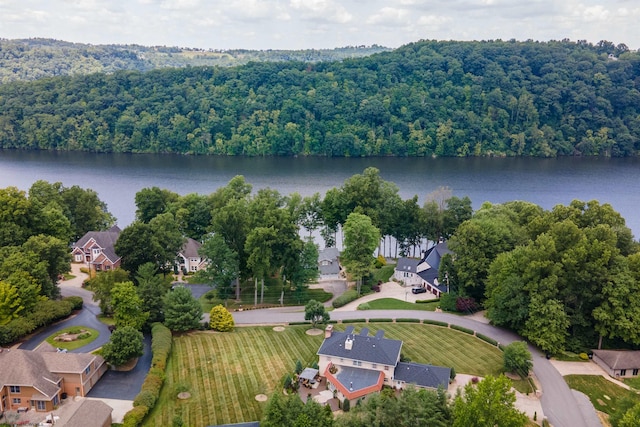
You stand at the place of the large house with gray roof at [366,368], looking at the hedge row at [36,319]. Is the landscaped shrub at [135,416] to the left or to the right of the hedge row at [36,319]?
left

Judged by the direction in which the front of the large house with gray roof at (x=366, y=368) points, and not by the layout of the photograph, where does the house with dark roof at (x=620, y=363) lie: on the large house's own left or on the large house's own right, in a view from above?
on the large house's own right

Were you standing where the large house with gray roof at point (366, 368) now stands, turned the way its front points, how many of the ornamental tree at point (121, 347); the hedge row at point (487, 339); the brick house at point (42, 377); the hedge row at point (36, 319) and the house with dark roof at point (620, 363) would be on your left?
3

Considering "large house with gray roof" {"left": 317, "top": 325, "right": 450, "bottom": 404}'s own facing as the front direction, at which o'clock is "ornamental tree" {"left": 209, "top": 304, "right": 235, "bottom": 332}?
The ornamental tree is roughly at 10 o'clock from the large house with gray roof.

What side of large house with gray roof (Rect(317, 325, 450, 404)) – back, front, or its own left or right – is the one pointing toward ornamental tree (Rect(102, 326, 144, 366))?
left

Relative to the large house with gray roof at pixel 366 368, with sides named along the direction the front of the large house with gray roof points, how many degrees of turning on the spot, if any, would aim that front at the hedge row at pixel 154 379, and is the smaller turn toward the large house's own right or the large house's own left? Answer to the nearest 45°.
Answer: approximately 90° to the large house's own left

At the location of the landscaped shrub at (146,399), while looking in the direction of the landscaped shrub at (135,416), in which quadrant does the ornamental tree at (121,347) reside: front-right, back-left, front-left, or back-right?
back-right

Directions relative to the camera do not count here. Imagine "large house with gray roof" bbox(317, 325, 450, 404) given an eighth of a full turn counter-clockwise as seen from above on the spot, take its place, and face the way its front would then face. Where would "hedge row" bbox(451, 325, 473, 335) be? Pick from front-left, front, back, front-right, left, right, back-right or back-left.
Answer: right

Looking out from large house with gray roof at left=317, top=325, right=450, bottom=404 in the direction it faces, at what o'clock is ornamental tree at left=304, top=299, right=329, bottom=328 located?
The ornamental tree is roughly at 11 o'clock from the large house with gray roof.

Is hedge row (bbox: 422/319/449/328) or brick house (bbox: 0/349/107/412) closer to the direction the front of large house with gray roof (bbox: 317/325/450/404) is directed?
the hedge row

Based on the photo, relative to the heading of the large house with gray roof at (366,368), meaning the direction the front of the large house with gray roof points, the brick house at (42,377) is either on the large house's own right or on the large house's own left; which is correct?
on the large house's own left

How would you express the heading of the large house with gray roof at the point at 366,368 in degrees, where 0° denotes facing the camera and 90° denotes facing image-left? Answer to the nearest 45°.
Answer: approximately 180°

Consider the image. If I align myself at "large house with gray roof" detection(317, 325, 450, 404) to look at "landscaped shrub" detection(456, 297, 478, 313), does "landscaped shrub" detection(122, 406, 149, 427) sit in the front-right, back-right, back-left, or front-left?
back-left

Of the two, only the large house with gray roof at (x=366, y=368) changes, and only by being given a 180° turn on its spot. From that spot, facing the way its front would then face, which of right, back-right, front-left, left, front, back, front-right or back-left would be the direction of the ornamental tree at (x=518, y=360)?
left

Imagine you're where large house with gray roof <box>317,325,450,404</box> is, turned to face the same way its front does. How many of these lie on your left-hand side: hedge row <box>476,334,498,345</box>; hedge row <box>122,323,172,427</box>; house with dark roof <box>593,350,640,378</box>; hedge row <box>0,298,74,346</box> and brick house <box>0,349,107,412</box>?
3
